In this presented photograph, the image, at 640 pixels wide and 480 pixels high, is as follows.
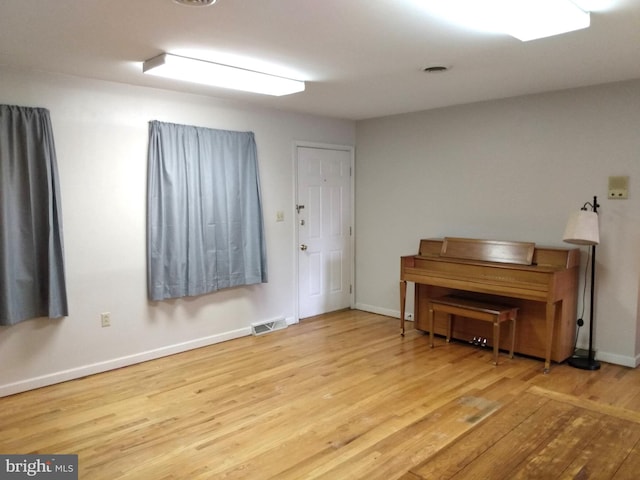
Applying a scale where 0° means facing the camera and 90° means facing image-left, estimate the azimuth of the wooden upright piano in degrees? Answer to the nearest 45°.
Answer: approximately 45°

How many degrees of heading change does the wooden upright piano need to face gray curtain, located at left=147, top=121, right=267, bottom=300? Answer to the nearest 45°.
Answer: approximately 45° to its right

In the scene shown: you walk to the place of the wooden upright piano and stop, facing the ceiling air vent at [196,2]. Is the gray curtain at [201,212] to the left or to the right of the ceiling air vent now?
right

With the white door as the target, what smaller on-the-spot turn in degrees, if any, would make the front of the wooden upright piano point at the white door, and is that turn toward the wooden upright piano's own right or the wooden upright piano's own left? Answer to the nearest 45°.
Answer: approximately 45° to the wooden upright piano's own right
